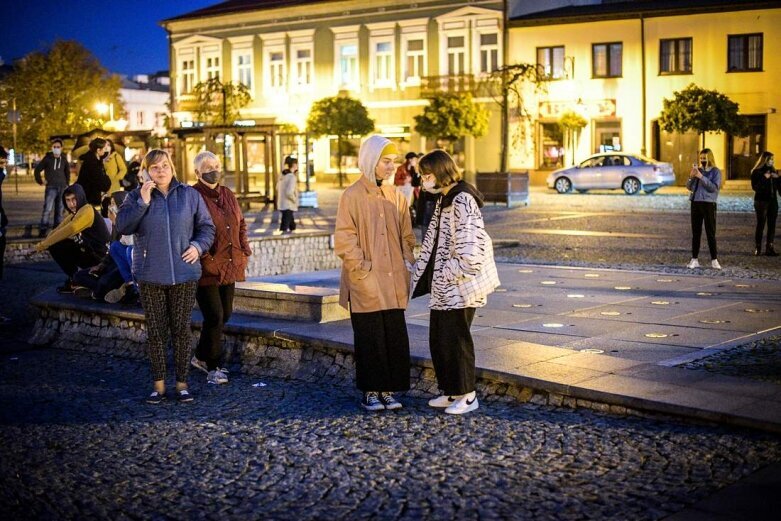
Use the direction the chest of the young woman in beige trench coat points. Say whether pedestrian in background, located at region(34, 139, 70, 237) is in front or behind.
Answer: behind

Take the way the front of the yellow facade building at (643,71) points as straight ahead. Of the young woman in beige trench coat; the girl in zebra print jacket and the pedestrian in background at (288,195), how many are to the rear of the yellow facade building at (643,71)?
0

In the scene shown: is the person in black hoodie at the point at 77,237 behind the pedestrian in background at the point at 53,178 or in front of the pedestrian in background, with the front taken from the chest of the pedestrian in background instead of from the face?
in front

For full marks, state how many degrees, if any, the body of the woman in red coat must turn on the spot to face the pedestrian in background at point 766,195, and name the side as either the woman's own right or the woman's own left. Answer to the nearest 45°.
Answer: approximately 135° to the woman's own left

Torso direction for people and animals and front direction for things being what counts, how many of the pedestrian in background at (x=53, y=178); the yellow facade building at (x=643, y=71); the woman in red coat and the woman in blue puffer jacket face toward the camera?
4

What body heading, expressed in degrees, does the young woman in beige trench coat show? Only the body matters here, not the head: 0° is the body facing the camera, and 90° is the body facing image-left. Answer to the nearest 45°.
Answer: approximately 315°

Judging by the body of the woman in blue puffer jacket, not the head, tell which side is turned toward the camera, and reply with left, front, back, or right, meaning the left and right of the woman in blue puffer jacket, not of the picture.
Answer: front

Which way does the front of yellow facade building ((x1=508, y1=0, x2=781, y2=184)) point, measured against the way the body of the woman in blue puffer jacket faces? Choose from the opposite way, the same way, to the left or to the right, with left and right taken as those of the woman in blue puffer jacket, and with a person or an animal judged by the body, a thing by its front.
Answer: the same way

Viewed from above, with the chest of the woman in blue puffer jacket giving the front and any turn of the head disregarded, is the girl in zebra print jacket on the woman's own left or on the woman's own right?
on the woman's own left

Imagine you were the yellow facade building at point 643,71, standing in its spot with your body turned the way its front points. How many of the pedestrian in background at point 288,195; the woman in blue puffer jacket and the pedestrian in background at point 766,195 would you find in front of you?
3

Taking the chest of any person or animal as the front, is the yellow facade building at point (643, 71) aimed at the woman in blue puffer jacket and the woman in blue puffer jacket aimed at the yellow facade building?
no

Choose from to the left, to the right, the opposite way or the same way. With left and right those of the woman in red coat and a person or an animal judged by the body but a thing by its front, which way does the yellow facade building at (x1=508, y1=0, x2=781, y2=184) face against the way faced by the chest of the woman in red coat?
the same way

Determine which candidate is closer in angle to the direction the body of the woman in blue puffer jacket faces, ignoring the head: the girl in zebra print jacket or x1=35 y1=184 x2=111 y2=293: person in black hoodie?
the girl in zebra print jacket

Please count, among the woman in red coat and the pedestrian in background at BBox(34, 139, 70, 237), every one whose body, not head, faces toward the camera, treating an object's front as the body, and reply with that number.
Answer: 2

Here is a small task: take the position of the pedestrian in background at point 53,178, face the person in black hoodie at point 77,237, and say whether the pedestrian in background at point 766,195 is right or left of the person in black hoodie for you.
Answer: left

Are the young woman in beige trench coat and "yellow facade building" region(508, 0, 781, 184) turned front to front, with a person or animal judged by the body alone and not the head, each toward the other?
no

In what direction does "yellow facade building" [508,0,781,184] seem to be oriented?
toward the camera

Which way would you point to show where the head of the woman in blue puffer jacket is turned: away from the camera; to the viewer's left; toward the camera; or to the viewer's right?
toward the camera

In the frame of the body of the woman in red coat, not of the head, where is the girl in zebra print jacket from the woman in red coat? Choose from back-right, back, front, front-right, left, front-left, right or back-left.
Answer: front-left
